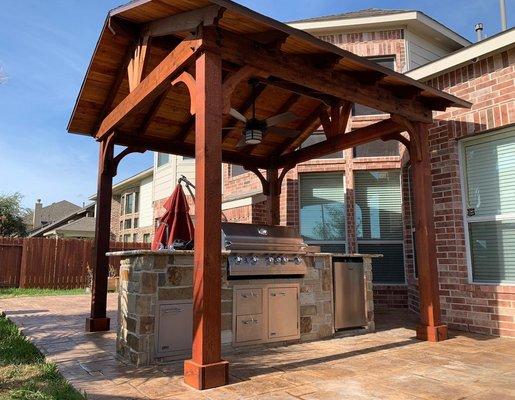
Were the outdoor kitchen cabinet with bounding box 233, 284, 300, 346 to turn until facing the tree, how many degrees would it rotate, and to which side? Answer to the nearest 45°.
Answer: approximately 180°

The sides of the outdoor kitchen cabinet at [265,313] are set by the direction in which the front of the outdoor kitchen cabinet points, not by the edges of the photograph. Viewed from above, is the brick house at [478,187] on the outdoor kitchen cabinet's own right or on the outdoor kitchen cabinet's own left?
on the outdoor kitchen cabinet's own left

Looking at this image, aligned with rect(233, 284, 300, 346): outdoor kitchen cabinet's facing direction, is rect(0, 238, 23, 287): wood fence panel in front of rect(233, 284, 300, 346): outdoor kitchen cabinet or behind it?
behind

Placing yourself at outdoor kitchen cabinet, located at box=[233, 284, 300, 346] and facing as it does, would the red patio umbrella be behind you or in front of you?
behind

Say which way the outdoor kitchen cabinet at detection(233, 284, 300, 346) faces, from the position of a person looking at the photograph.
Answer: facing the viewer and to the right of the viewer

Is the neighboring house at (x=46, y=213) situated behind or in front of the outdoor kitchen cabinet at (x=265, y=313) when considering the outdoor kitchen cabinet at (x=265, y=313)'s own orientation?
behind

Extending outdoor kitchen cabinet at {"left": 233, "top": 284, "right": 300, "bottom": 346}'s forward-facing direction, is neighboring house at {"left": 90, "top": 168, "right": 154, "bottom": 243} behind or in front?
behind

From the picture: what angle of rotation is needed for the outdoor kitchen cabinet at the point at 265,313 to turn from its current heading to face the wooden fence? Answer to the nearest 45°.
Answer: approximately 180°
